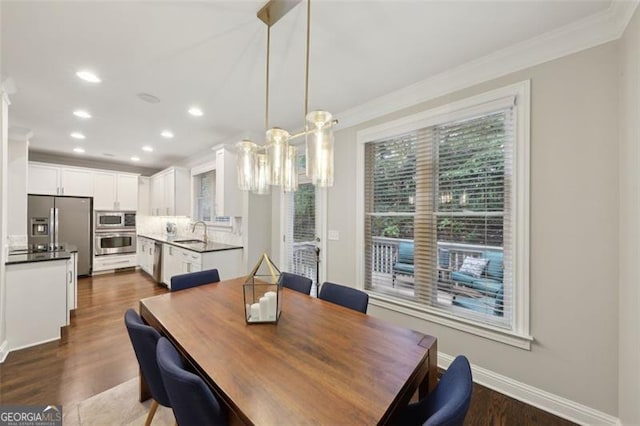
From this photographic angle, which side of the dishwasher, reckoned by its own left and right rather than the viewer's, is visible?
left

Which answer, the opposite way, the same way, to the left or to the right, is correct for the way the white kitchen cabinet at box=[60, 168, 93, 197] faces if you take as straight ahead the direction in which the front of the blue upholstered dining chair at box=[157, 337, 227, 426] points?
to the right

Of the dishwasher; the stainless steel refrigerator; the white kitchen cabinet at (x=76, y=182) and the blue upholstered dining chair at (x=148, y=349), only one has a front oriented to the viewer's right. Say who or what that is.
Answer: the blue upholstered dining chair

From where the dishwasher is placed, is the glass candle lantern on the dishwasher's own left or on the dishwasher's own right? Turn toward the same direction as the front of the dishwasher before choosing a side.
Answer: on the dishwasher's own left

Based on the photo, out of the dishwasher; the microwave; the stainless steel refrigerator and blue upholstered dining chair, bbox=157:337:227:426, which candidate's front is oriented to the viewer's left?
the dishwasher

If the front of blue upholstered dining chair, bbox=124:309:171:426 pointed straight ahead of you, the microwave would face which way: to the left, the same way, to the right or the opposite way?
to the right

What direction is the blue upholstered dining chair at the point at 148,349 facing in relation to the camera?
to the viewer's right

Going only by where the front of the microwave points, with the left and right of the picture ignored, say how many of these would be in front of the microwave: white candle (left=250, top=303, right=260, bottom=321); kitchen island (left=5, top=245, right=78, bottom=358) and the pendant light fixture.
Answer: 3

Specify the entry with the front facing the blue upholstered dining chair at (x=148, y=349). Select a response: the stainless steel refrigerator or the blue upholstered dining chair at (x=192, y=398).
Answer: the stainless steel refrigerator

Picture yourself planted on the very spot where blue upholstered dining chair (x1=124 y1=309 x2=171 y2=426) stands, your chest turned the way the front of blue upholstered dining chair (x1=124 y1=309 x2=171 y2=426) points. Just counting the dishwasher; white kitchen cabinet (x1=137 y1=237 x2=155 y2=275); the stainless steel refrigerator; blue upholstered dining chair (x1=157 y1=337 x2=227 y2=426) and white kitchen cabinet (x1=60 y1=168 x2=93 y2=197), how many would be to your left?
4

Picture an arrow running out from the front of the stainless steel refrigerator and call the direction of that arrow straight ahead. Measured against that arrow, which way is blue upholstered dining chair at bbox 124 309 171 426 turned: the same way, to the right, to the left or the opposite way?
to the left

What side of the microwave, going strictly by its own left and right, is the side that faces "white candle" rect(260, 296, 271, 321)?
front
